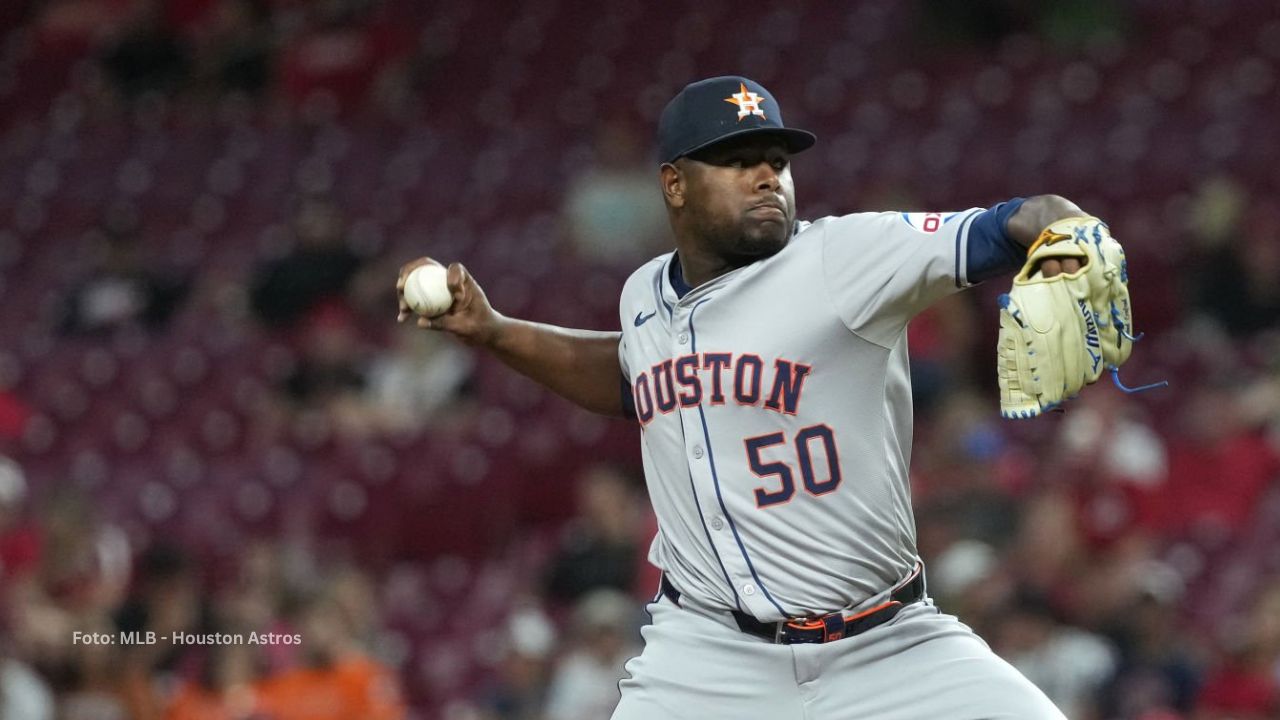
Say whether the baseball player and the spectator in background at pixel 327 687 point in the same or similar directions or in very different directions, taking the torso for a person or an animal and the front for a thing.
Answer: same or similar directions

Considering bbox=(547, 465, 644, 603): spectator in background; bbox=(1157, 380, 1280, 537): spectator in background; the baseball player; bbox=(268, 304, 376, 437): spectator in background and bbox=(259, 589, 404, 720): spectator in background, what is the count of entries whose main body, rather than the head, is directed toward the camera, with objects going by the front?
5

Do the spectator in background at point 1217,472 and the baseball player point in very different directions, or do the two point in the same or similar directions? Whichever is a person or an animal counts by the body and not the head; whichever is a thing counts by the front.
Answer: same or similar directions

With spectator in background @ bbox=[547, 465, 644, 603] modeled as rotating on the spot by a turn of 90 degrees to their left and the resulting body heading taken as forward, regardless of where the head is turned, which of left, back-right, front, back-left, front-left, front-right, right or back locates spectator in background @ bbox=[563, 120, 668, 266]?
left

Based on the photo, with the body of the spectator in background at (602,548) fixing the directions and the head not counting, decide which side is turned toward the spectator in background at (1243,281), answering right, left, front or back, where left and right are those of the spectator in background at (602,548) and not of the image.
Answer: left

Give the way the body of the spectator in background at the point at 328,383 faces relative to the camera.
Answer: toward the camera

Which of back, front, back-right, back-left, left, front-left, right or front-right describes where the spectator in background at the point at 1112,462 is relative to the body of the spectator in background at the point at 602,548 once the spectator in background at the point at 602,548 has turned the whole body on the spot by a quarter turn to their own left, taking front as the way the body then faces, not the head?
front

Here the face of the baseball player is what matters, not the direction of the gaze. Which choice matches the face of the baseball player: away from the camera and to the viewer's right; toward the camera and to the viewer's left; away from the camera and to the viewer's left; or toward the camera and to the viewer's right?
toward the camera and to the viewer's right

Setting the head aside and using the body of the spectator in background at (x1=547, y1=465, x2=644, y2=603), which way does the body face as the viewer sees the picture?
toward the camera

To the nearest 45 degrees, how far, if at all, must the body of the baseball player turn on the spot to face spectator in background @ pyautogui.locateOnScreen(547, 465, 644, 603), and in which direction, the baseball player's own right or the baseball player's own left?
approximately 180°

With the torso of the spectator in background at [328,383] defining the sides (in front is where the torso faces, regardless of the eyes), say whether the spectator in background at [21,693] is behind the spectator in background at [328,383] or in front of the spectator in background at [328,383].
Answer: in front

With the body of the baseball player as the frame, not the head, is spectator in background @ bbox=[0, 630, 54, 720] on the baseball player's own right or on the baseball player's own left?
on the baseball player's own right

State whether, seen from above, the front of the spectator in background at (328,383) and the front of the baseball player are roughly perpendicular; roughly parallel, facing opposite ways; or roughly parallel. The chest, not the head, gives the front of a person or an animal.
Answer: roughly parallel

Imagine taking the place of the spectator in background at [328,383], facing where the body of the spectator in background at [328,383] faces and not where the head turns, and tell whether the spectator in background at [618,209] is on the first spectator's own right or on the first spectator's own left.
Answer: on the first spectator's own left

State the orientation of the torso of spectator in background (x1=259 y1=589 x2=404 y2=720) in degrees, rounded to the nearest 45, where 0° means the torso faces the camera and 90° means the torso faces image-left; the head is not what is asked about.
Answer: approximately 0°
